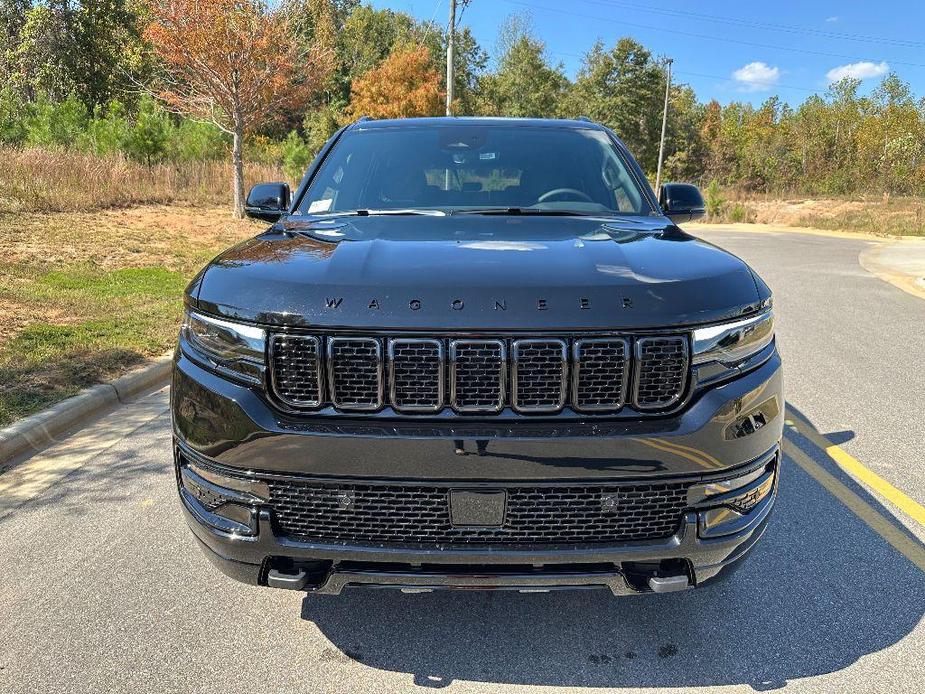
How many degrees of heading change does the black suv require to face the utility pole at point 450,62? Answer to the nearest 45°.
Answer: approximately 180°

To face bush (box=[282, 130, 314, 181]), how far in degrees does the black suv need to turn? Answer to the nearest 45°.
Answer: approximately 180°

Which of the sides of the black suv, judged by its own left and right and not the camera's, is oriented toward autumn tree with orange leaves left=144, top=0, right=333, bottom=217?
back

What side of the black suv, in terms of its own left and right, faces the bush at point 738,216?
back

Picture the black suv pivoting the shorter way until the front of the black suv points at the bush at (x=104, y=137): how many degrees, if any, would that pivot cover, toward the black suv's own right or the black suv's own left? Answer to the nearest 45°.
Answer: approximately 135° to the black suv's own right

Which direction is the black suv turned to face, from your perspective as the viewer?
facing the viewer

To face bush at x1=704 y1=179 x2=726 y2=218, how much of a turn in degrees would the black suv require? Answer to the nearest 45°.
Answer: approximately 180°

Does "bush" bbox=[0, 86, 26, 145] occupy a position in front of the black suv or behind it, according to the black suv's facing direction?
behind
